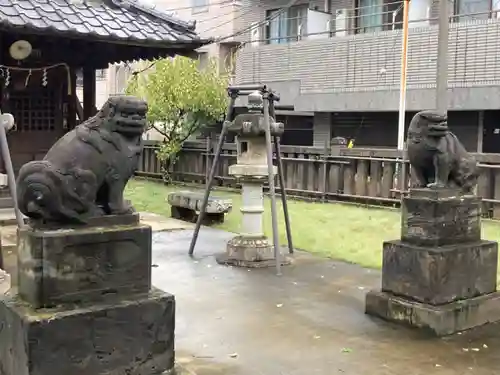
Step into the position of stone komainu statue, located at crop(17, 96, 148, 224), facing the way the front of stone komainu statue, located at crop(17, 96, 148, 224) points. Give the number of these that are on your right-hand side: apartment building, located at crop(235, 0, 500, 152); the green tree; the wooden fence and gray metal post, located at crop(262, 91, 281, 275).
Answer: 0

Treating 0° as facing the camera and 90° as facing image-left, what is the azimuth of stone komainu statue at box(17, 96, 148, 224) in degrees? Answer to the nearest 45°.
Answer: approximately 270°

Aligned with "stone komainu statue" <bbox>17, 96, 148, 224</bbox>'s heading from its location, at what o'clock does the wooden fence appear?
The wooden fence is roughly at 10 o'clock from the stone komainu statue.

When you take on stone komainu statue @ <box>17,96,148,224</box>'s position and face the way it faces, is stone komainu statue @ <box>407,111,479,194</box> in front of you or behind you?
in front

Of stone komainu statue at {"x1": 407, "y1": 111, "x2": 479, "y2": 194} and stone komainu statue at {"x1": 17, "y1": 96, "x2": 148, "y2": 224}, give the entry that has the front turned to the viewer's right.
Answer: stone komainu statue at {"x1": 17, "y1": 96, "x2": 148, "y2": 224}

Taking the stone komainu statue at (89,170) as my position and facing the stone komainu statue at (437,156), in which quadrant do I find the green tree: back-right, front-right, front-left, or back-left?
front-left

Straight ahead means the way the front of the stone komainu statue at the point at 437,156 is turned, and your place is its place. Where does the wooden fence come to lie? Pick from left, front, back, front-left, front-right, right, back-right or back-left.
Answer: back-right

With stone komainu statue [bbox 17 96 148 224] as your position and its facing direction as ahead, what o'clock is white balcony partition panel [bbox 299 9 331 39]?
The white balcony partition panel is roughly at 10 o'clock from the stone komainu statue.

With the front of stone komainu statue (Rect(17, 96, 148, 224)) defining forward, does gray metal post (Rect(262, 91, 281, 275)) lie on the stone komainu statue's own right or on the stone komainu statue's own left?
on the stone komainu statue's own left

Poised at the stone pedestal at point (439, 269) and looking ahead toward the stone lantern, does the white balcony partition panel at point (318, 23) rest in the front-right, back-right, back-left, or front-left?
front-right

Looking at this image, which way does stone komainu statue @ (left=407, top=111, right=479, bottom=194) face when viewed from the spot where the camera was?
facing the viewer and to the left of the viewer

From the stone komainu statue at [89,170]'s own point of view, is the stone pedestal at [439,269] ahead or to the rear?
ahead

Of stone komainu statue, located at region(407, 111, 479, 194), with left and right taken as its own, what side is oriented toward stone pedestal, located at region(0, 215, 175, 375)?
front

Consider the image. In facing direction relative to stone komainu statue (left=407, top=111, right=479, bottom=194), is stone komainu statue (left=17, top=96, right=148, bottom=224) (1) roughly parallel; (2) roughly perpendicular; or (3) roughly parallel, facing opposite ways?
roughly parallel, facing opposite ways

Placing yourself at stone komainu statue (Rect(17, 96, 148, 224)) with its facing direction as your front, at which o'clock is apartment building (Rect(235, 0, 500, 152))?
The apartment building is roughly at 10 o'clock from the stone komainu statue.

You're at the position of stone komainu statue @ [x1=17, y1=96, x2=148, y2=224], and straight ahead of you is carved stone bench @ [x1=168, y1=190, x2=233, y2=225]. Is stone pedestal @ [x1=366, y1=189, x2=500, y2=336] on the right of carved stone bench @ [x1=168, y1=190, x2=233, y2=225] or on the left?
right

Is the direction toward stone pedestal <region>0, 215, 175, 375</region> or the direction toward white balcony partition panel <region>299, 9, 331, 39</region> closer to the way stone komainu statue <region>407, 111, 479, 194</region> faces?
the stone pedestal

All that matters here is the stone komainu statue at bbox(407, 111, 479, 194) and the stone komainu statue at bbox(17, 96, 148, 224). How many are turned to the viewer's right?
1
